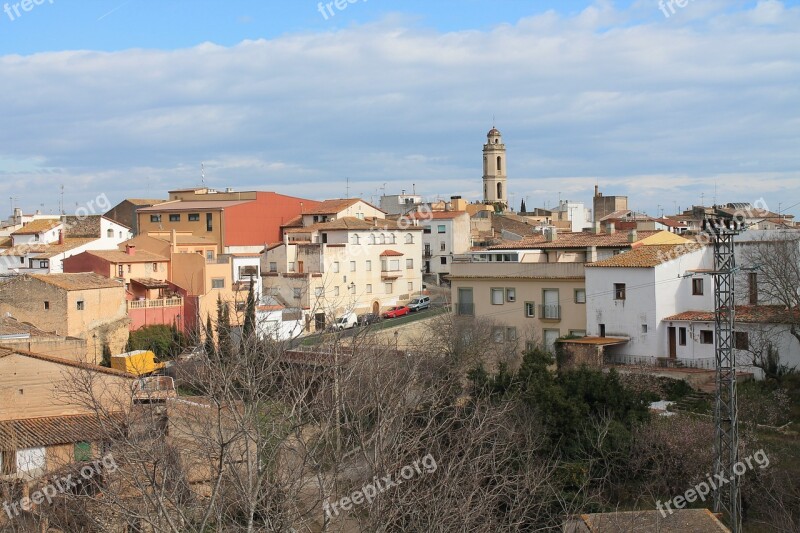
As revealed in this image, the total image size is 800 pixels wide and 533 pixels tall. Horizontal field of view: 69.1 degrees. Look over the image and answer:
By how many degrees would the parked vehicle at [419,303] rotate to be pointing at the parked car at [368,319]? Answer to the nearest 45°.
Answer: approximately 45° to its left

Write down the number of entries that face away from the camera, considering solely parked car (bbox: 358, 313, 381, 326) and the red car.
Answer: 0

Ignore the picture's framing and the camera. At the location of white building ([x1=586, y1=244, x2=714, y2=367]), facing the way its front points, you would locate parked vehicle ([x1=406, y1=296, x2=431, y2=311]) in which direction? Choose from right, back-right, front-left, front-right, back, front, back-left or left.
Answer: back

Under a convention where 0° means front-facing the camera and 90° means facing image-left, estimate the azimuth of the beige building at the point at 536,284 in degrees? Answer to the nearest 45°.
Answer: approximately 0°

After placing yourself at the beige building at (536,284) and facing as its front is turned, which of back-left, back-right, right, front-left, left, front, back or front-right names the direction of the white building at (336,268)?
back-right

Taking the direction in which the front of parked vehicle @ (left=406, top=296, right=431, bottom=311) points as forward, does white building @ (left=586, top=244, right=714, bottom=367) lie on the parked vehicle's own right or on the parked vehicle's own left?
on the parked vehicle's own left

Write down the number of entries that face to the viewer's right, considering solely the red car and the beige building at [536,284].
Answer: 0

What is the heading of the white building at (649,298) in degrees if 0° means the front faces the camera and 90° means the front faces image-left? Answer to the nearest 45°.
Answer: approximately 315°
